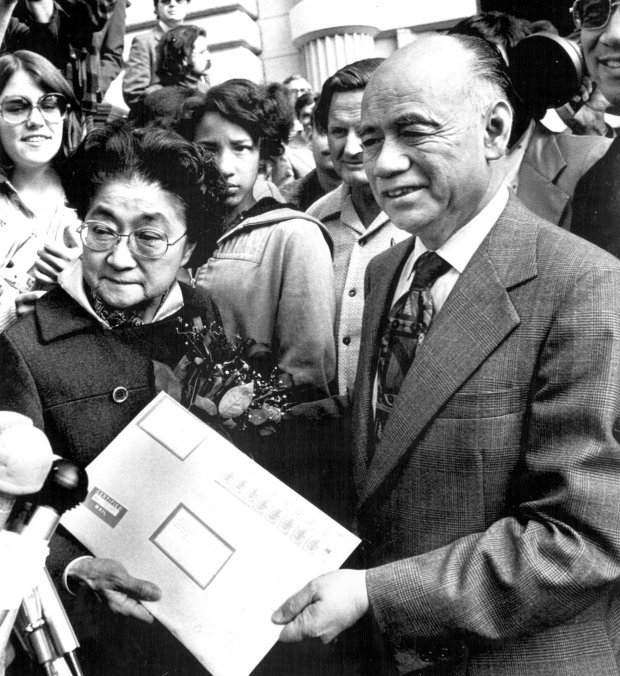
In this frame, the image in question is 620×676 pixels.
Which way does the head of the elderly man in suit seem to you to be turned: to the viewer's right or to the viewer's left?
to the viewer's left

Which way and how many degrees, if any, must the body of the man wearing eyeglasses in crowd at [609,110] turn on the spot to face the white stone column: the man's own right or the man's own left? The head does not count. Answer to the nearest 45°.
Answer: approximately 135° to the man's own right

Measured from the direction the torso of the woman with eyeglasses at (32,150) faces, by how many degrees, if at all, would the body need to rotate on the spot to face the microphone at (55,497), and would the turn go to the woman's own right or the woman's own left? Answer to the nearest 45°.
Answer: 0° — they already face it

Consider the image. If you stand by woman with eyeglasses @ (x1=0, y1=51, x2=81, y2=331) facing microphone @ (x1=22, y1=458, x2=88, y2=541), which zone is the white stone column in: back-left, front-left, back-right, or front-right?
back-left

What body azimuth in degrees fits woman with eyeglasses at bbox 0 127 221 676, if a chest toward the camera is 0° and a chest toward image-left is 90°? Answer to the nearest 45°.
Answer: approximately 0°

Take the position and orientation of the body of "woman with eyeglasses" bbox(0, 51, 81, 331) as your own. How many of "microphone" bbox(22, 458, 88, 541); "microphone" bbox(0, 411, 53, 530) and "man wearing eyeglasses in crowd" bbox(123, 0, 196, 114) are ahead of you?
2
